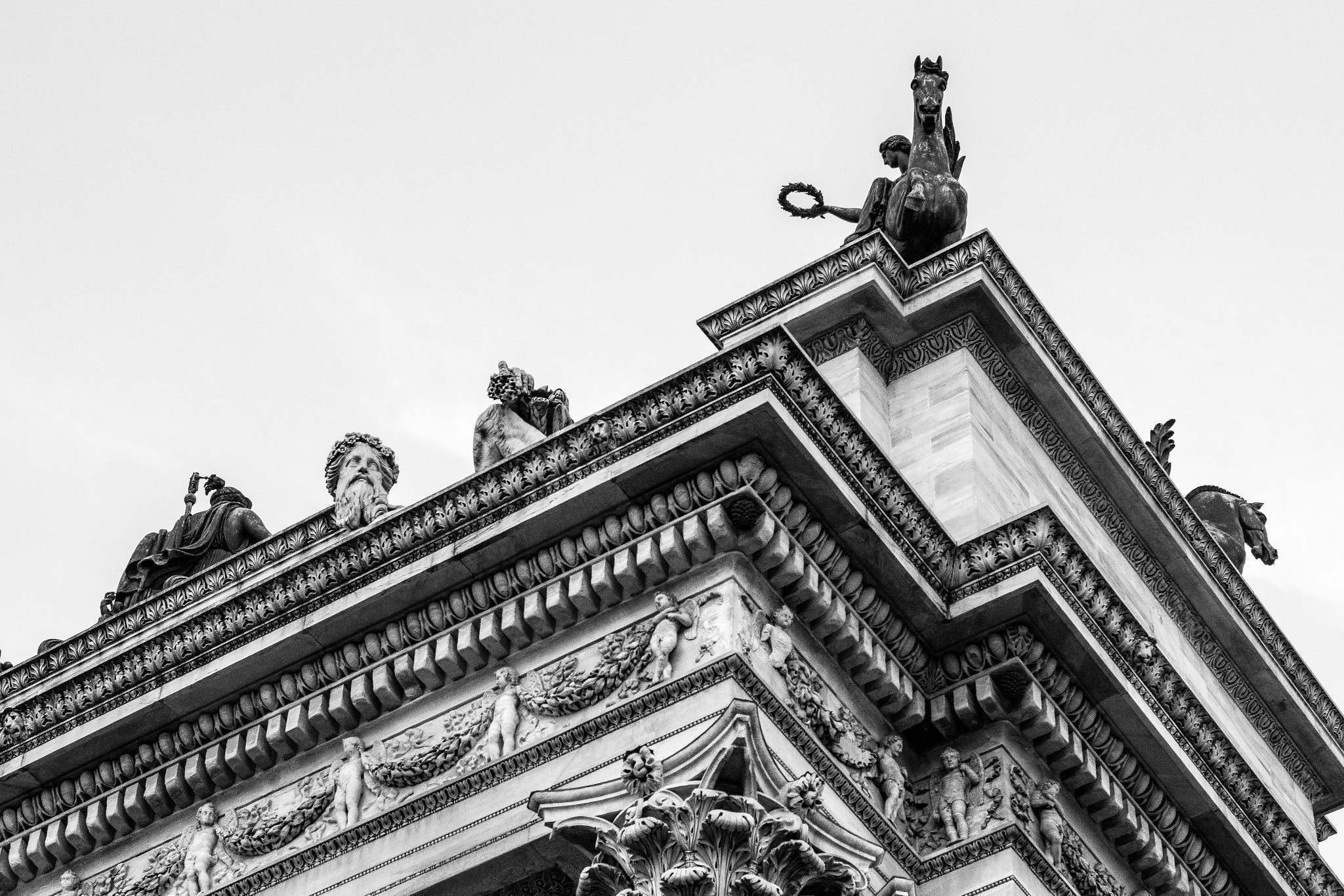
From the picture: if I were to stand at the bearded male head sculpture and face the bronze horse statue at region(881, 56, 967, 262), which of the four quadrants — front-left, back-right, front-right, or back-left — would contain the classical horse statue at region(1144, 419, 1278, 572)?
front-left

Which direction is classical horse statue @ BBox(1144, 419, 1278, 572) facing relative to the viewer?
to the viewer's right

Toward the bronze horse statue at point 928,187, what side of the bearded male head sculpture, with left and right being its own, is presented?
left

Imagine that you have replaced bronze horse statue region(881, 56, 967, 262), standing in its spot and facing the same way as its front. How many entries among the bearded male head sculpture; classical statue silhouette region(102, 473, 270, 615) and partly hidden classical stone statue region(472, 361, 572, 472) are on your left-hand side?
0

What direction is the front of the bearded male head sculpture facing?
toward the camera

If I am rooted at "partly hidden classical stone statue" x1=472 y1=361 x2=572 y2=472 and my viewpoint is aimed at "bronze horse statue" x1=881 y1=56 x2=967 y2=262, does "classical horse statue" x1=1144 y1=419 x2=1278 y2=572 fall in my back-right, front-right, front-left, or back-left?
front-left

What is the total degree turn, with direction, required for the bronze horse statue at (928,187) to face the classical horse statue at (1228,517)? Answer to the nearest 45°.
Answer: approximately 180°

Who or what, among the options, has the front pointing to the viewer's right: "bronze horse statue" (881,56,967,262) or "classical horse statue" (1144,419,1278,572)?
the classical horse statue

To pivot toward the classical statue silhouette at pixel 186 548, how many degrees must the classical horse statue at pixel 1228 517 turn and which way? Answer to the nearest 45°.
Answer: approximately 135° to its right

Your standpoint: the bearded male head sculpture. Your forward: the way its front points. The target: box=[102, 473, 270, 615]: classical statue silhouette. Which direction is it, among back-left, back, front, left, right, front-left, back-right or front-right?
back-right

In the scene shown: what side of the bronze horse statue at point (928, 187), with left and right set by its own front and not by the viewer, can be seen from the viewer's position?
front

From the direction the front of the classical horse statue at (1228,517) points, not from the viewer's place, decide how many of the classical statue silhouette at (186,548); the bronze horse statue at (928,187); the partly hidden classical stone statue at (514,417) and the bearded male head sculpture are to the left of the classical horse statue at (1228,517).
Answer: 0

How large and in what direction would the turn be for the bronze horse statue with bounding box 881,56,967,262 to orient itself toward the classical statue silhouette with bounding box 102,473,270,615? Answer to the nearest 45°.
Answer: approximately 90° to its right

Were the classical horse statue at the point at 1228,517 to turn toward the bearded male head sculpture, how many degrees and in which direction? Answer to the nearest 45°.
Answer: approximately 135° to its right
